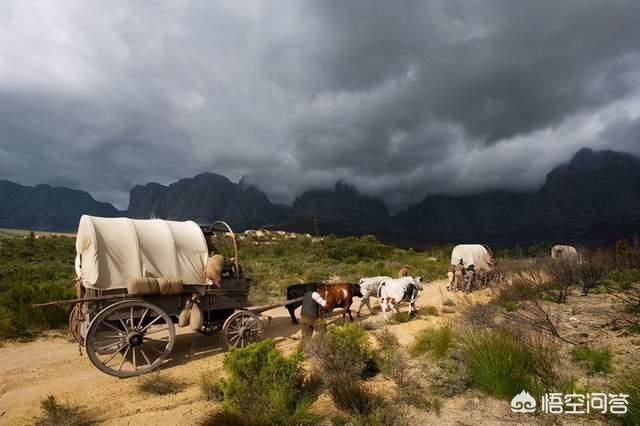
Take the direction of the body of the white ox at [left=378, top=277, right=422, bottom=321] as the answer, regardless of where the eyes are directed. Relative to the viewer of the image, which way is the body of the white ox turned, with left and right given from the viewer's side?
facing away from the viewer and to the right of the viewer

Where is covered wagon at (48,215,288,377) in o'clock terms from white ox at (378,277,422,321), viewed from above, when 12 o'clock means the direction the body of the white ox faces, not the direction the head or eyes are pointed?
The covered wagon is roughly at 6 o'clock from the white ox.

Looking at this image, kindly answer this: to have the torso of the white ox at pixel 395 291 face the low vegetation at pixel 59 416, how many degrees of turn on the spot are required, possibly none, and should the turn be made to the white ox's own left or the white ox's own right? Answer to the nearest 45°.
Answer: approximately 180°

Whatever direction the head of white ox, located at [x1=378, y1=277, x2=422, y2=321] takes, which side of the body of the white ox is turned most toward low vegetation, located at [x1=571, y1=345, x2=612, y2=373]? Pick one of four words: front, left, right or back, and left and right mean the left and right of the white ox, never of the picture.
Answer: right

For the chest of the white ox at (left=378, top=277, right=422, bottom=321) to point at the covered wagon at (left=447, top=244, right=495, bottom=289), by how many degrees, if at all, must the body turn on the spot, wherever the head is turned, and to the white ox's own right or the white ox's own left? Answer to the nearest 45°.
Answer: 0° — it already faces it

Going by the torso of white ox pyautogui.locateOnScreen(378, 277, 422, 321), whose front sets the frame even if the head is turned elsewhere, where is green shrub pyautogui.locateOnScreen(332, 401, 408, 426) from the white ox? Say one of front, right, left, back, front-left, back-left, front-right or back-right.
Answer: back-right

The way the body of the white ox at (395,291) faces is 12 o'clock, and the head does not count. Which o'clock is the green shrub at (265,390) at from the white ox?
The green shrub is roughly at 5 o'clock from the white ox.

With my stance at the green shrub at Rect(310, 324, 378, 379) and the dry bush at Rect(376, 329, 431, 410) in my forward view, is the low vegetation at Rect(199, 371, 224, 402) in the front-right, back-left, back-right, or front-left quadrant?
back-right

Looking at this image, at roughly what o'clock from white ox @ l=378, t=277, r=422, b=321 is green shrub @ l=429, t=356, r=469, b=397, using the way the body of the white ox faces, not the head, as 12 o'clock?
The green shrub is roughly at 4 o'clock from the white ox.

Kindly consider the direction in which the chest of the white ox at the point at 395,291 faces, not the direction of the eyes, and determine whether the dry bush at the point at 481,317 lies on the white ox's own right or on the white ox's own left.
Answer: on the white ox's own right

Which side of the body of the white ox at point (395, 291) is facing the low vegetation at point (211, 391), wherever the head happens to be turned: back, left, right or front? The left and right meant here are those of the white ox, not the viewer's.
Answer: back
